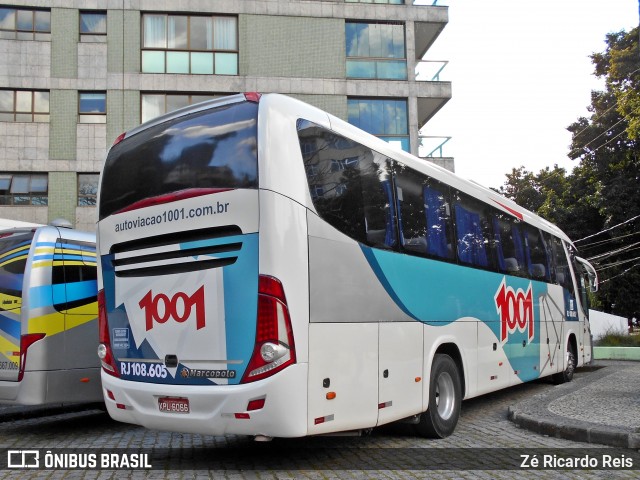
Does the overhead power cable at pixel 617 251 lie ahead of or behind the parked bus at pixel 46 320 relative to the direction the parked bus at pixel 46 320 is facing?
ahead

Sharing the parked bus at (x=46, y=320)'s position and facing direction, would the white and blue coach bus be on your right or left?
on your right

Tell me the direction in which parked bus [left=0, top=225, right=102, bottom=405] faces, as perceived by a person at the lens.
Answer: facing away from the viewer and to the right of the viewer

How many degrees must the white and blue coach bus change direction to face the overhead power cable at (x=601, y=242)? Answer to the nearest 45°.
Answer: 0° — it already faces it

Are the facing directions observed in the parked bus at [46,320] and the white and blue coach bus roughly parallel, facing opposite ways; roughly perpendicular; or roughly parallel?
roughly parallel

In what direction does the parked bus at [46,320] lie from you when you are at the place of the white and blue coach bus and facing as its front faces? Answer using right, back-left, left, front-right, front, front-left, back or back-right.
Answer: left

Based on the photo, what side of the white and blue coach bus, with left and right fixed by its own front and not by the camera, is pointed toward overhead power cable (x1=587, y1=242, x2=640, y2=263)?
front

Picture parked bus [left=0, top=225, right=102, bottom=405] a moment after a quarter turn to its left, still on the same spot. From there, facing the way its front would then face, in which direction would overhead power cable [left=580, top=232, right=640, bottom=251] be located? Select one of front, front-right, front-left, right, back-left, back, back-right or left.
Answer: right

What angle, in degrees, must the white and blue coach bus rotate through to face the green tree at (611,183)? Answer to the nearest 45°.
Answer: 0° — it already faces it

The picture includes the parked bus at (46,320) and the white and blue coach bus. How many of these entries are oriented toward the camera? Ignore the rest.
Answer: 0

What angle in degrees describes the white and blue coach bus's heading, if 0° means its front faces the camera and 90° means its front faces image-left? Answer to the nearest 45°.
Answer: approximately 225°
